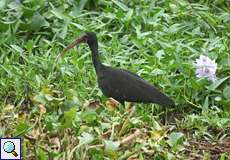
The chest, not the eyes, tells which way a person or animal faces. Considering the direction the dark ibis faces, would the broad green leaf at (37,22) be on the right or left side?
on its right

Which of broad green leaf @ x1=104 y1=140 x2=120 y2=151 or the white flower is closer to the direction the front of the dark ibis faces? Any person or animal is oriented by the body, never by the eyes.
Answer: the broad green leaf

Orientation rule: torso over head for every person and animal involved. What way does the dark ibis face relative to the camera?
to the viewer's left

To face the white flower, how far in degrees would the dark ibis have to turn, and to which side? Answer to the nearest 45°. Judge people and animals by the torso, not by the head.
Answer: approximately 135° to its right

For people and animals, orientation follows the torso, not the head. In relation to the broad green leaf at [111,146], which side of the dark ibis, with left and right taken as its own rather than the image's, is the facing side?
left

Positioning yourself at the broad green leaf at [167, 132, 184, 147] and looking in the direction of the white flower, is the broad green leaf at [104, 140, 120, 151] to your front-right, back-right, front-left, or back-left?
back-left

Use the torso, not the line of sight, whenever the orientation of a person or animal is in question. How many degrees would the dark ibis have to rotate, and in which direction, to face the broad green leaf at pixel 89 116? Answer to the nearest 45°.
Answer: approximately 45° to its left

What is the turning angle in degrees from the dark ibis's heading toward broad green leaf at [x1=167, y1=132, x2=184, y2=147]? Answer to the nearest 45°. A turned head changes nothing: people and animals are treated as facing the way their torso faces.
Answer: approximately 135° to its left
